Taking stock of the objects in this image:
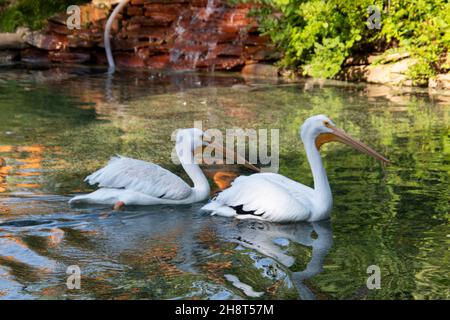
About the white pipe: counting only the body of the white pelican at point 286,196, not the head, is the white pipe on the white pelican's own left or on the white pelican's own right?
on the white pelican's own left

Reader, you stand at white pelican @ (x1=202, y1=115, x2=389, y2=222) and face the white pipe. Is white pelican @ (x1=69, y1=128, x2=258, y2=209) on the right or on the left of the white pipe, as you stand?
left

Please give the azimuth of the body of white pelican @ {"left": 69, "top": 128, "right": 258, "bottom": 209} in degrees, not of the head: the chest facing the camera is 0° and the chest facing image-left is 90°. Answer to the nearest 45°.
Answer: approximately 270°

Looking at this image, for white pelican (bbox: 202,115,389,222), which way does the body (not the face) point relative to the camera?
to the viewer's right

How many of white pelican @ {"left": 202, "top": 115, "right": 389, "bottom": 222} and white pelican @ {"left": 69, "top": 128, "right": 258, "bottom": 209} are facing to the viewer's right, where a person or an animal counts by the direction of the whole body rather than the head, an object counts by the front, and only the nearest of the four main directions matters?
2

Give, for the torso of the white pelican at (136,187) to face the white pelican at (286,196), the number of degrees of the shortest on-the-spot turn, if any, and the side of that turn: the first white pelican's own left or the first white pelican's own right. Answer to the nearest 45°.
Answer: approximately 45° to the first white pelican's own right

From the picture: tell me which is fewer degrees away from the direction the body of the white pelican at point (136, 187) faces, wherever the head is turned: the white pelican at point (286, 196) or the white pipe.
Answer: the white pelican

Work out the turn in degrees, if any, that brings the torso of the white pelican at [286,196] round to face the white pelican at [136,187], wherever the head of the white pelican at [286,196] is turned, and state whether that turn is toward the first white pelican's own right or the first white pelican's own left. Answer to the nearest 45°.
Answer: approximately 180°

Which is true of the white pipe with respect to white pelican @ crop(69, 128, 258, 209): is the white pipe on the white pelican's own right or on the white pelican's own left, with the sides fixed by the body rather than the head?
on the white pelican's own left
